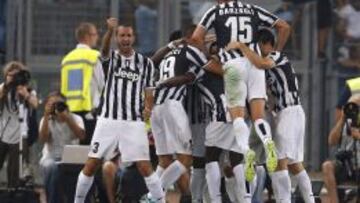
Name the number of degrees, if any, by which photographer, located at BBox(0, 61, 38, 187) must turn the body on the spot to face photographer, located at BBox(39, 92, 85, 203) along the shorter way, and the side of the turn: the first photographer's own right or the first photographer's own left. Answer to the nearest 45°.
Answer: approximately 90° to the first photographer's own left

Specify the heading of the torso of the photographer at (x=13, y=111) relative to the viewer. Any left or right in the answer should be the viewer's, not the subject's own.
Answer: facing the viewer and to the right of the viewer

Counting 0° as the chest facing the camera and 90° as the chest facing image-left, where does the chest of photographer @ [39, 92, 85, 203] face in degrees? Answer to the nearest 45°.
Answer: approximately 0°

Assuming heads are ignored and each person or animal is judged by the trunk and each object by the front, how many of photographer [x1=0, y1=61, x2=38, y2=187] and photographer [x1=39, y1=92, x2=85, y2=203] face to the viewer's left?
0
